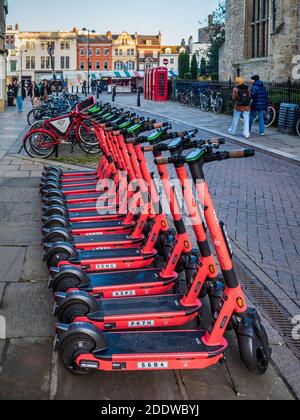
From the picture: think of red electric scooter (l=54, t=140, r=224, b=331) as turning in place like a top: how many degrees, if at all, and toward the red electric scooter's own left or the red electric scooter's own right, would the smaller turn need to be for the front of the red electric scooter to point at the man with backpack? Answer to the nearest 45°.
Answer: approximately 90° to the red electric scooter's own left

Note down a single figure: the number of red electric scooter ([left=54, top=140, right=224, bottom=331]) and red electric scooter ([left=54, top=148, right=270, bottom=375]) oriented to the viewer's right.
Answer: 2

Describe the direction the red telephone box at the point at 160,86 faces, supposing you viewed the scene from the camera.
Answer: facing the viewer

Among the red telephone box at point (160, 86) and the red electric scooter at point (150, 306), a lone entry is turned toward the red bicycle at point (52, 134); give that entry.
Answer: the red telephone box

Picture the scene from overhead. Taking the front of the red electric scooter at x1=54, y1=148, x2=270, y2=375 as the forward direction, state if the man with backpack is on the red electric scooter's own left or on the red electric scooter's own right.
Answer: on the red electric scooter's own left

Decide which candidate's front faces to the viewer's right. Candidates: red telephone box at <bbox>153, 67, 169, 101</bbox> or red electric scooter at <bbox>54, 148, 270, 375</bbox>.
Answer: the red electric scooter

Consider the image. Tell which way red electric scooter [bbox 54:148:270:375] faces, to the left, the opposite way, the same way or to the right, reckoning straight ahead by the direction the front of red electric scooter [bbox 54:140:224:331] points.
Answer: the same way

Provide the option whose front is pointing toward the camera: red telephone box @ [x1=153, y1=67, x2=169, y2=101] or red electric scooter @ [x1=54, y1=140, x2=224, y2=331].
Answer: the red telephone box

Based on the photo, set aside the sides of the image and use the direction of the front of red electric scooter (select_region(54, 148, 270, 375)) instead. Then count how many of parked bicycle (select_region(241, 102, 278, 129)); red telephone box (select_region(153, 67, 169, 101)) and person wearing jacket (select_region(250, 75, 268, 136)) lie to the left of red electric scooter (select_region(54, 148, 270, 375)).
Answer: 3

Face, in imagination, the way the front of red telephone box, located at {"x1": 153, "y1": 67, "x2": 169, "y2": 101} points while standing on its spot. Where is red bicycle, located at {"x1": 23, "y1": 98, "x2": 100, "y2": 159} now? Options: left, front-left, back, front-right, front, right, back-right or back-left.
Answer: front

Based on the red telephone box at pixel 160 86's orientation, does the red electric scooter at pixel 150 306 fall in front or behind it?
in front

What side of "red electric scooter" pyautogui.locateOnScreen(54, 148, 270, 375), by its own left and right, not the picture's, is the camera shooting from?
right

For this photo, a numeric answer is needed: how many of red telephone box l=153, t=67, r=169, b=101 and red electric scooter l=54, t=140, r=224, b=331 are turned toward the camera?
1

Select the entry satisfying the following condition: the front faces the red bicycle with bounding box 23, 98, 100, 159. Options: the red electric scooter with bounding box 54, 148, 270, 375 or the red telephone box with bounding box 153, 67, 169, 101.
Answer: the red telephone box

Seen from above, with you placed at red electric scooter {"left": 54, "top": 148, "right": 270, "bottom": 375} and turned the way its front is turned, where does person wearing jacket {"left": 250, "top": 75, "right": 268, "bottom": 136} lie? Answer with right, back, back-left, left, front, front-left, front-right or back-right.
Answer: left

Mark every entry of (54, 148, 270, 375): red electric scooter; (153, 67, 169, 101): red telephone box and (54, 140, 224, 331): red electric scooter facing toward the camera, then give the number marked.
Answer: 1

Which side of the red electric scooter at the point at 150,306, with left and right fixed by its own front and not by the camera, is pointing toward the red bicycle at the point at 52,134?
left

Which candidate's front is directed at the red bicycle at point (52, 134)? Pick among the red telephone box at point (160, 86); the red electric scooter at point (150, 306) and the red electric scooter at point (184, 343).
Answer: the red telephone box
